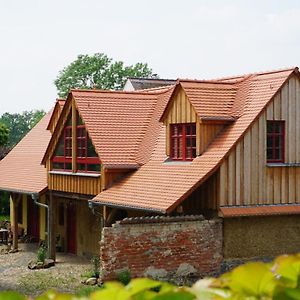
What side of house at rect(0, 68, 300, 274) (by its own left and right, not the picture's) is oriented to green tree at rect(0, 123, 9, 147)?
right

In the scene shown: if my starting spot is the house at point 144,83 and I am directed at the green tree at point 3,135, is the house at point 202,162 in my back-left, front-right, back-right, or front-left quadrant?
back-left

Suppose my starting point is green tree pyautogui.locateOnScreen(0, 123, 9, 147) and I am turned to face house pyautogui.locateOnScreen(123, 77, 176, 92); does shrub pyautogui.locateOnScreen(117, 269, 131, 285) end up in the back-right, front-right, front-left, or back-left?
front-right

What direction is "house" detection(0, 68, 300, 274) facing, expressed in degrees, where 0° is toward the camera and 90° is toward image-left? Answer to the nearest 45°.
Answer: approximately 45°

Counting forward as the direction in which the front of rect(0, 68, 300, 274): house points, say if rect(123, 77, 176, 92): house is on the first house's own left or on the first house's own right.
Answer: on the first house's own right

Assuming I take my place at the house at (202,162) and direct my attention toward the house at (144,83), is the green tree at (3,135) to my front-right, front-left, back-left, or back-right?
front-left
